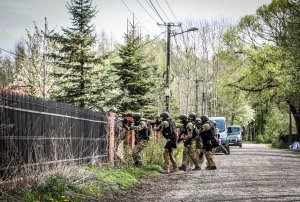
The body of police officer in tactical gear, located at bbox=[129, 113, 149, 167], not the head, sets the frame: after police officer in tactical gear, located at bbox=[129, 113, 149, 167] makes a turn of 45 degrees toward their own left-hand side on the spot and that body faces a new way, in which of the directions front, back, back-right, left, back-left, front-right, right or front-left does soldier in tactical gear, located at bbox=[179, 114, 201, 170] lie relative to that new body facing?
back

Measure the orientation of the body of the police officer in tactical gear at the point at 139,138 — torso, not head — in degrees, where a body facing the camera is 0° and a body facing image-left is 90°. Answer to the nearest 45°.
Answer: approximately 90°

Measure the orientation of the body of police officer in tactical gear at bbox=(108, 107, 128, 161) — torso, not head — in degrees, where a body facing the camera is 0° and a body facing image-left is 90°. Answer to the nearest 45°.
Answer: approximately 90°

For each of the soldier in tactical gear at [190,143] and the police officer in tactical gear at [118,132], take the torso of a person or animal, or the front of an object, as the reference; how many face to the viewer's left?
2

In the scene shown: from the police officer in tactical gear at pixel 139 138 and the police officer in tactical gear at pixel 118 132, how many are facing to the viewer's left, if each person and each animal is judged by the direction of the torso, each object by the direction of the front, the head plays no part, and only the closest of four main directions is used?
2

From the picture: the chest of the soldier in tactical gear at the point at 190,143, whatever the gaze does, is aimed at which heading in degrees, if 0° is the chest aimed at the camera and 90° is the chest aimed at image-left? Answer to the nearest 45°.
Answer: approximately 90°

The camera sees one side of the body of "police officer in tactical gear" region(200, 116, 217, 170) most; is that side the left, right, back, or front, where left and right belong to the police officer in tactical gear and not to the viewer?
left

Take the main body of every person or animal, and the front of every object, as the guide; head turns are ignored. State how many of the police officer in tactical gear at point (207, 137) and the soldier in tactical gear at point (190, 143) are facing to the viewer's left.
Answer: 2

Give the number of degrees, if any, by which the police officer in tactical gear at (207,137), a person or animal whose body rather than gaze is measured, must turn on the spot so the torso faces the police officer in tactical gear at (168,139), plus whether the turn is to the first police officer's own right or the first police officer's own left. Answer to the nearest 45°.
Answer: approximately 45° to the first police officer's own left
